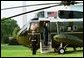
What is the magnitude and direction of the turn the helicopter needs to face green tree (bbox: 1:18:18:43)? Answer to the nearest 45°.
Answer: approximately 45° to its right

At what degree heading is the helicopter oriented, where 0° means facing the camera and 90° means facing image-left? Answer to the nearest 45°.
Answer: approximately 90°
